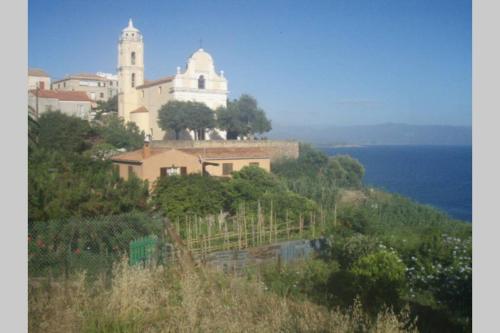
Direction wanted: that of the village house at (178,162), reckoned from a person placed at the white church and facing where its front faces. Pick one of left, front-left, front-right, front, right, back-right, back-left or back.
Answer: front-right

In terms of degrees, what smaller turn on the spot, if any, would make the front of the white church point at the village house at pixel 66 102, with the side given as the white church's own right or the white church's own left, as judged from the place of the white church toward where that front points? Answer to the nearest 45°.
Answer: approximately 135° to the white church's own right

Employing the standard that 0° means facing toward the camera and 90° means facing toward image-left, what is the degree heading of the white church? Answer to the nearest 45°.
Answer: approximately 315°

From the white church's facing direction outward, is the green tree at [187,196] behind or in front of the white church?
in front

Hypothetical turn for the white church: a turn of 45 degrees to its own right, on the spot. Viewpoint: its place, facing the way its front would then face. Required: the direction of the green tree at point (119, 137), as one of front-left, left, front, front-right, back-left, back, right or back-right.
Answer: front

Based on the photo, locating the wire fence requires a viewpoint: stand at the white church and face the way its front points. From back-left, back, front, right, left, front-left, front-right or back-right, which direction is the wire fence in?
front-right

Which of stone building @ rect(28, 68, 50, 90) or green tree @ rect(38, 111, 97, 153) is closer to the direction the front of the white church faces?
the green tree
